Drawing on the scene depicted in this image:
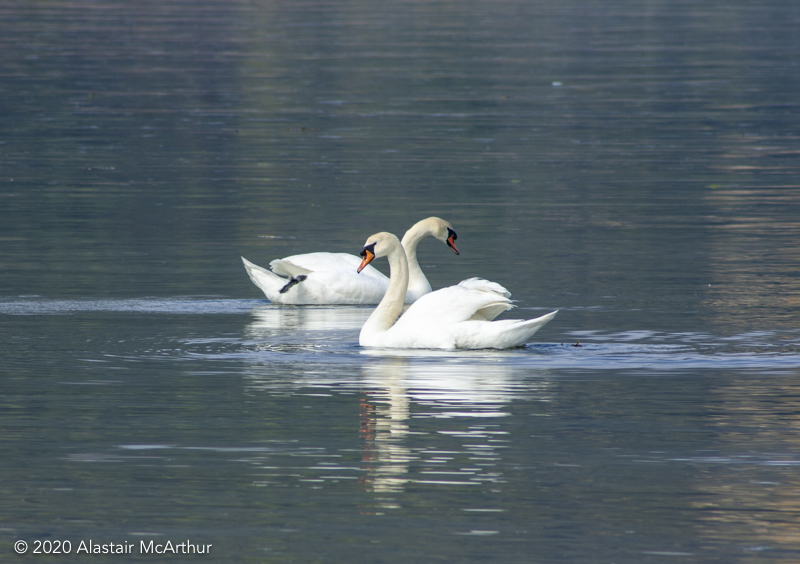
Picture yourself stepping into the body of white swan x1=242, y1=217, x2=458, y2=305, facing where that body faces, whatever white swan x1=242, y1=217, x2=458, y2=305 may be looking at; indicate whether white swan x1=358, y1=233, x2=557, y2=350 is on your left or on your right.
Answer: on your right

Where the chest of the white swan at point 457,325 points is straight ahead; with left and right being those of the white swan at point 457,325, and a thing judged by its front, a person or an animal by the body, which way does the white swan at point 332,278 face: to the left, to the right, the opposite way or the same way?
the opposite way

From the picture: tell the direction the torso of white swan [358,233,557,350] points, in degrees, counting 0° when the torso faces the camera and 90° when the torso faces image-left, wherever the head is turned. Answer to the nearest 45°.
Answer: approximately 90°

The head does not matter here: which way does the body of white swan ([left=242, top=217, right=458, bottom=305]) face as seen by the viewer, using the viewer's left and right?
facing to the right of the viewer

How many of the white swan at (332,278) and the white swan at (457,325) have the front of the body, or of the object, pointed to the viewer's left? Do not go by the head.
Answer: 1

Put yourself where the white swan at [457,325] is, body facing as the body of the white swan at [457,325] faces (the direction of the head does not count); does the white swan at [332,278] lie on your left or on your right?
on your right

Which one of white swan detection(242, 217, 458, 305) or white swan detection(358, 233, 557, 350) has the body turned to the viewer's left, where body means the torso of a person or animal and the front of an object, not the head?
white swan detection(358, 233, 557, 350)
